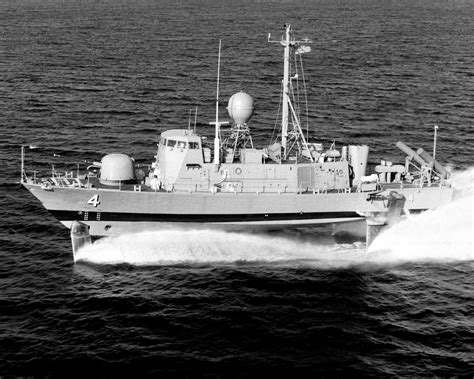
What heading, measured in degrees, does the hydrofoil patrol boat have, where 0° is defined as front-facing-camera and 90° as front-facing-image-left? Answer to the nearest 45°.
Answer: approximately 90°
